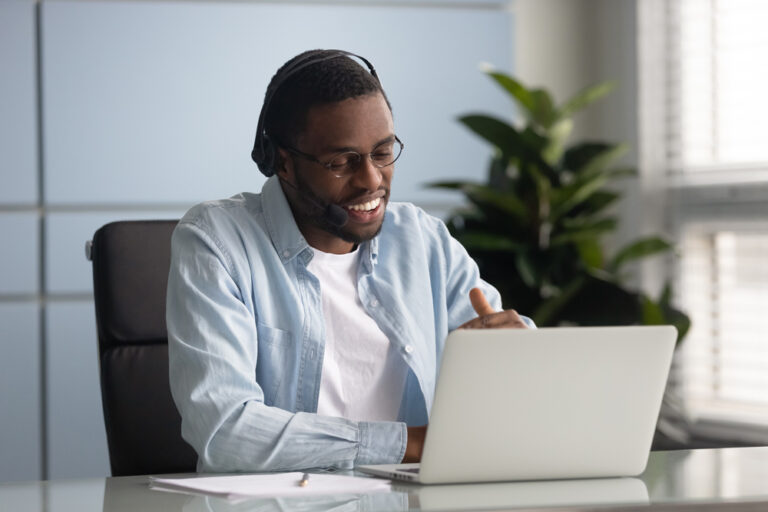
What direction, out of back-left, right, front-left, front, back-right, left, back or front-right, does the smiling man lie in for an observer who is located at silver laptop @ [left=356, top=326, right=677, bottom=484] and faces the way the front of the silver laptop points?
front

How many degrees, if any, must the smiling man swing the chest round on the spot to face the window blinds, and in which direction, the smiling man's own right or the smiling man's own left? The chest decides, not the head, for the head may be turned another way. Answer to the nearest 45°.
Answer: approximately 90° to the smiling man's own left

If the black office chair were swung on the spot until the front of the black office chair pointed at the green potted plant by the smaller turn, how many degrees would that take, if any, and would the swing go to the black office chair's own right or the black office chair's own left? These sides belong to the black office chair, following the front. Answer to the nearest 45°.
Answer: approximately 90° to the black office chair's own left

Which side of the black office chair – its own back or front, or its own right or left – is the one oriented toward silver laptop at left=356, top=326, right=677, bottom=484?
front

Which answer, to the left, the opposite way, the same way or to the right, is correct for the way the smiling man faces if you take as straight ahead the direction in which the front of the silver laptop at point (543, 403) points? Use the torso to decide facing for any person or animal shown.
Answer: the opposite way

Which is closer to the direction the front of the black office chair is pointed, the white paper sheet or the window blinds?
the white paper sheet

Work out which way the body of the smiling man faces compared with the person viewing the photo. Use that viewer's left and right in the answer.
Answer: facing the viewer and to the right of the viewer

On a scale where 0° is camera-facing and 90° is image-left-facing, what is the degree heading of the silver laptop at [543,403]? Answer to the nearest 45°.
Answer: approximately 135°

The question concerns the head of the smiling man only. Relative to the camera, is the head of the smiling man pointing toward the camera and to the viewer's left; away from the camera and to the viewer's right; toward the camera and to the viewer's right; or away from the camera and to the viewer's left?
toward the camera and to the viewer's right

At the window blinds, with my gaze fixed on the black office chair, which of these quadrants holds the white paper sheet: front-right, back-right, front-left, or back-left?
front-left
